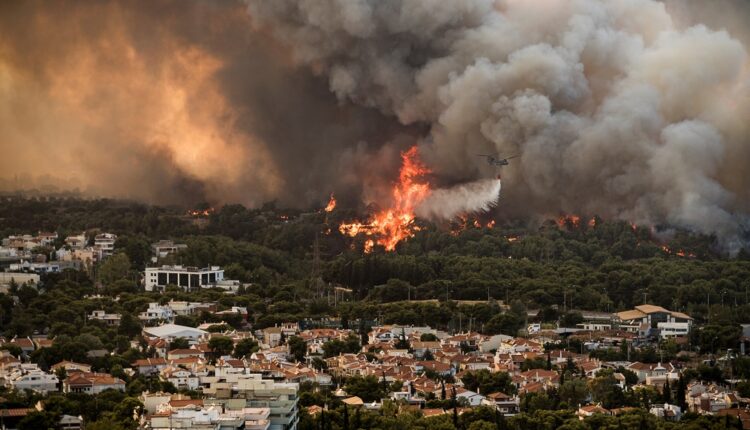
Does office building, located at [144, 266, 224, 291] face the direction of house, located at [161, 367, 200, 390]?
yes

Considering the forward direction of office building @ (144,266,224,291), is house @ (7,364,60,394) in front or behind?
in front

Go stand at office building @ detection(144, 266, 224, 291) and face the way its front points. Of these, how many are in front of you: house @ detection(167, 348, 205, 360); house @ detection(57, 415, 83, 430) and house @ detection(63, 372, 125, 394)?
3

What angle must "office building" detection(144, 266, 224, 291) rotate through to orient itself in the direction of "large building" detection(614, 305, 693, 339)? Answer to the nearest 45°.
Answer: approximately 45° to its left

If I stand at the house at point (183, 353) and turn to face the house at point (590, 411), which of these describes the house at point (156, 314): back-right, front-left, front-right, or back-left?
back-left

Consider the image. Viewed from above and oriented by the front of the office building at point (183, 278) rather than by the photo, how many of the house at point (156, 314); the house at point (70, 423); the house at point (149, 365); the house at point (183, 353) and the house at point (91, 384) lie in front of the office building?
5

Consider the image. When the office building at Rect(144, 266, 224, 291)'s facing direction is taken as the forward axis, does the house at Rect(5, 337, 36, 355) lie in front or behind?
in front

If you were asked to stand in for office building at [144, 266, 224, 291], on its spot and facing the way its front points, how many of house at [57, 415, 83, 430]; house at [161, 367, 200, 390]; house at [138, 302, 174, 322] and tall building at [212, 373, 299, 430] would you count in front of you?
4

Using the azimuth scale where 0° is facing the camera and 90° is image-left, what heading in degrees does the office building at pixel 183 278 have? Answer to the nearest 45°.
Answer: approximately 0°

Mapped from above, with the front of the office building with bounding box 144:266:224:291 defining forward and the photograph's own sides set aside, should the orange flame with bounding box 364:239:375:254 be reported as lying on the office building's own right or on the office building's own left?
on the office building's own left

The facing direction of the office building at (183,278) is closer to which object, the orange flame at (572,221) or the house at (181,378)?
the house

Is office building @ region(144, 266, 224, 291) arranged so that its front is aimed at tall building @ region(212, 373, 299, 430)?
yes

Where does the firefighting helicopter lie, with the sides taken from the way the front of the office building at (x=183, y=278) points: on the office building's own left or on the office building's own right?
on the office building's own left

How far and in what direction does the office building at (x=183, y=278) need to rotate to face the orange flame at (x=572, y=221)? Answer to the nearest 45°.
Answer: approximately 90° to its left
